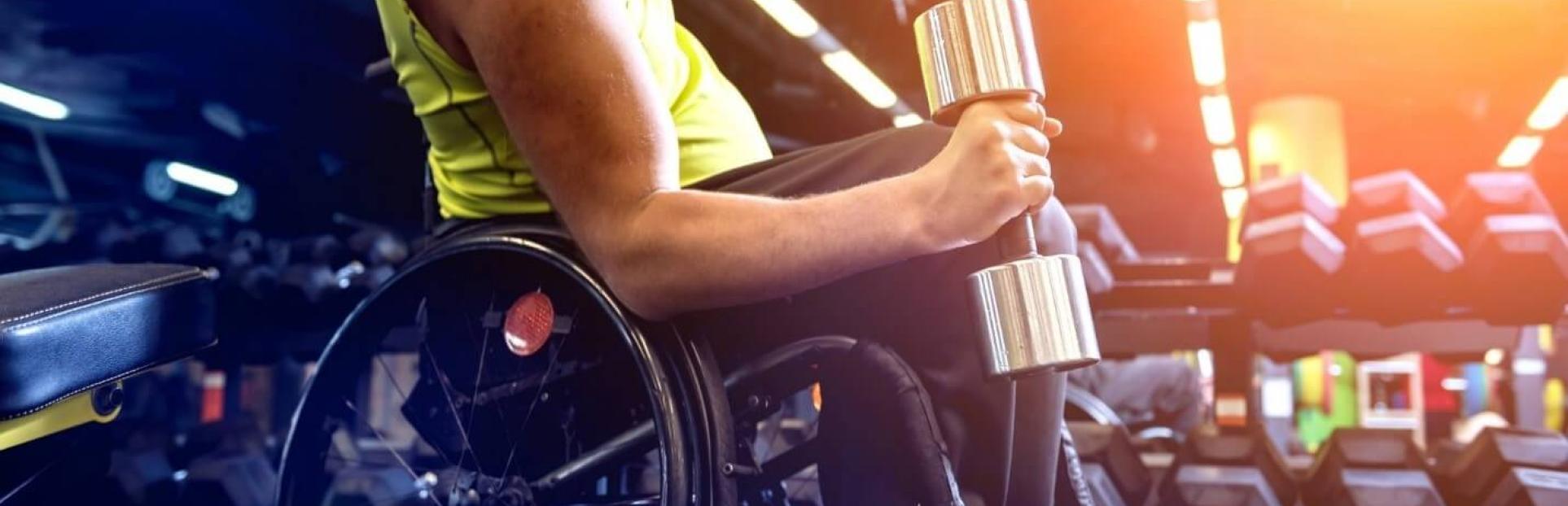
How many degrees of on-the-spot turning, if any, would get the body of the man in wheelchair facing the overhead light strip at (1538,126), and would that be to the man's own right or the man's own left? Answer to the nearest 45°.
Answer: approximately 45° to the man's own left

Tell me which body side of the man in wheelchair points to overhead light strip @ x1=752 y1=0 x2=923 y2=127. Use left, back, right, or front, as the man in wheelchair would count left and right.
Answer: left

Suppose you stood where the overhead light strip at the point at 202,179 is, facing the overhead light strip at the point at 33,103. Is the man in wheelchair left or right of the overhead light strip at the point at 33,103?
left

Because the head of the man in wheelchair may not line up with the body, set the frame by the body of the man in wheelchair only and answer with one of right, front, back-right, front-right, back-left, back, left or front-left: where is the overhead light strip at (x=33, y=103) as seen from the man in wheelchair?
back-left

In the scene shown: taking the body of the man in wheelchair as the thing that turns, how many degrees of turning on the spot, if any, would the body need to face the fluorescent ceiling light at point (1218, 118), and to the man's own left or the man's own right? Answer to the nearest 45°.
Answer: approximately 45° to the man's own left

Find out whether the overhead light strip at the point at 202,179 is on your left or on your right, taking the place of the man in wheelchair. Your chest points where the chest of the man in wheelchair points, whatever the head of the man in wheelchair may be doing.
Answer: on your left

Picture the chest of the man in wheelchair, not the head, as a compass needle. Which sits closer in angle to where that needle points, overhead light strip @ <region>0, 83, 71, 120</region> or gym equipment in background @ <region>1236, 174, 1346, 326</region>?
the gym equipment in background

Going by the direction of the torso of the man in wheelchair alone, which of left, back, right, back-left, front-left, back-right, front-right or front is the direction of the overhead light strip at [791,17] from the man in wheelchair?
left

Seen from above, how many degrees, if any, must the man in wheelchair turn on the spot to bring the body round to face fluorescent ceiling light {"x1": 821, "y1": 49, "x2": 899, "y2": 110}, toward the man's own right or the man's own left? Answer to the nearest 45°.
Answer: approximately 90° to the man's own left

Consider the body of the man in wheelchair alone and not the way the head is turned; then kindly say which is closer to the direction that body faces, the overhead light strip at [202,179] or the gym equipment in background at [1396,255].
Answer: the gym equipment in background

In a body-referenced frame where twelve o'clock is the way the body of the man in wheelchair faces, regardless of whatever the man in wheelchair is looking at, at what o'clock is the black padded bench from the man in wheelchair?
The black padded bench is roughly at 6 o'clock from the man in wheelchair.

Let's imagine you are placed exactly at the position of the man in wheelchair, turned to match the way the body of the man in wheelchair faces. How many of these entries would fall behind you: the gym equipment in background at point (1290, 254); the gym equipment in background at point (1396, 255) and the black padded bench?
1

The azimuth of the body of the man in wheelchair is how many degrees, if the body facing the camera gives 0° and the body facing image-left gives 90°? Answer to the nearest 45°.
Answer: approximately 270°

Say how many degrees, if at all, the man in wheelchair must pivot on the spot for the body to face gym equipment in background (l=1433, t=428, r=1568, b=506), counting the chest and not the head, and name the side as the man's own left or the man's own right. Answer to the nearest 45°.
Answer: approximately 45° to the man's own left

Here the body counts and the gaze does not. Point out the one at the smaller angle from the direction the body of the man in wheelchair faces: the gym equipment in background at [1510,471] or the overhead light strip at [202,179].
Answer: the gym equipment in background

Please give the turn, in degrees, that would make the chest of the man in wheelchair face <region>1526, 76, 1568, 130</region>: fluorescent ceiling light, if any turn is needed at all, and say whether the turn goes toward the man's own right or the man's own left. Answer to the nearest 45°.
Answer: approximately 45° to the man's own left
